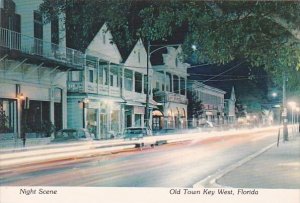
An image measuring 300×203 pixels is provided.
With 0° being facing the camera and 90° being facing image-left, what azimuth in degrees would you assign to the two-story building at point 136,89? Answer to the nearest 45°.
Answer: approximately 315°

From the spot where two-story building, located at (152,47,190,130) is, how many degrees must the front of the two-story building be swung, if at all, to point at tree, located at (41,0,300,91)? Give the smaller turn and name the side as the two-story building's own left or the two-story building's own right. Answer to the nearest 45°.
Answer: approximately 45° to the two-story building's own right

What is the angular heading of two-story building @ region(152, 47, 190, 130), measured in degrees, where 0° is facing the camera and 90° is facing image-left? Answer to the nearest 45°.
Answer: approximately 315°

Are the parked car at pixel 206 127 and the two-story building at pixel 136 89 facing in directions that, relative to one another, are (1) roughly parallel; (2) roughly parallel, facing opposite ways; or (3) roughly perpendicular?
roughly perpendicular

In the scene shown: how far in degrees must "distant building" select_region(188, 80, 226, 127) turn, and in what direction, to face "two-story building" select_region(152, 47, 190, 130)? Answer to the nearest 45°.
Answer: approximately 90° to its right

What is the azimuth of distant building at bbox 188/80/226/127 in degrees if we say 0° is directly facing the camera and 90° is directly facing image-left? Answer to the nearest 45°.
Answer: approximately 315°

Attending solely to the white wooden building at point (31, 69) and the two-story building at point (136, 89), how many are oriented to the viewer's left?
0

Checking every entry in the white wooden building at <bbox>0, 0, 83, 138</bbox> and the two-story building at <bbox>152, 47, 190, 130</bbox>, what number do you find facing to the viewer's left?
0

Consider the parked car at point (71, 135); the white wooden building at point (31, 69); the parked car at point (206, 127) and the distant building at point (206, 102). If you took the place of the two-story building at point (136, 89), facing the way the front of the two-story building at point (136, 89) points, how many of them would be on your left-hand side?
2

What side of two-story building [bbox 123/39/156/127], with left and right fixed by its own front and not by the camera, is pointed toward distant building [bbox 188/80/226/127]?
left

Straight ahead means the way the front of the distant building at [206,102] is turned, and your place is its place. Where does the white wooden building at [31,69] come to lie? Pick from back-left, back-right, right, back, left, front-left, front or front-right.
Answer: right

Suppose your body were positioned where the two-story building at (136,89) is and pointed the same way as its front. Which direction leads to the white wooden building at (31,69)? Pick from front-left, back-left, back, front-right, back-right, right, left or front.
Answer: right
